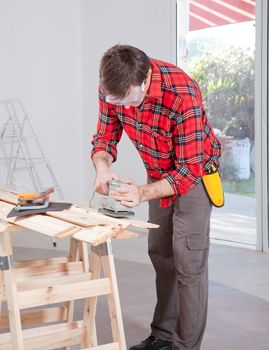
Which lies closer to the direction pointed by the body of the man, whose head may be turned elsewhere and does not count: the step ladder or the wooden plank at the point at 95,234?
the wooden plank

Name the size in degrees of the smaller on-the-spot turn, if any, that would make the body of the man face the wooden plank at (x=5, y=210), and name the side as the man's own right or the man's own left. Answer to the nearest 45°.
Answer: approximately 45° to the man's own right

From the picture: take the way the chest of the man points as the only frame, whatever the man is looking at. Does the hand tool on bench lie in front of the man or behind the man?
in front

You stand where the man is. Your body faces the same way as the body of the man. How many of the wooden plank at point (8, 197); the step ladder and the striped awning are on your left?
0

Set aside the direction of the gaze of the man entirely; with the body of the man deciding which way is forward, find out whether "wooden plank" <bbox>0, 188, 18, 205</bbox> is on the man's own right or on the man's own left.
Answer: on the man's own right

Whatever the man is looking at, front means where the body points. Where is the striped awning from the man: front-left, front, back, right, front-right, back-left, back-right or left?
back-right

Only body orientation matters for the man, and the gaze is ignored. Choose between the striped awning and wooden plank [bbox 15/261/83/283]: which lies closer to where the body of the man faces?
the wooden plank

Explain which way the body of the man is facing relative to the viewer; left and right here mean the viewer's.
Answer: facing the viewer and to the left of the viewer
